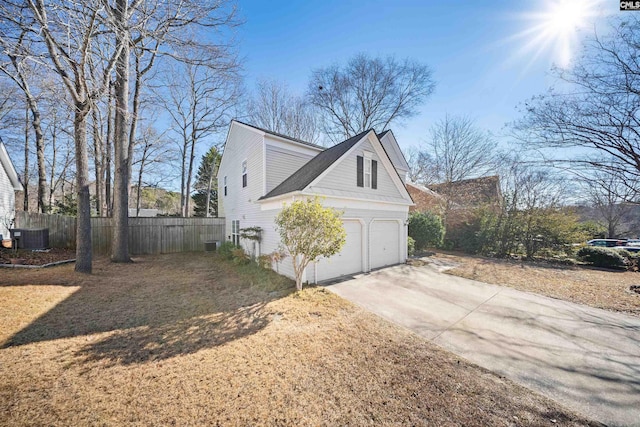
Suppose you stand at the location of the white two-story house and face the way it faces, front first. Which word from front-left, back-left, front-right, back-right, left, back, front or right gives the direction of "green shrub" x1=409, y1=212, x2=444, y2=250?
left

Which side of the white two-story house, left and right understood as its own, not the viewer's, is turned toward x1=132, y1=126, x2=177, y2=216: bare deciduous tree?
back

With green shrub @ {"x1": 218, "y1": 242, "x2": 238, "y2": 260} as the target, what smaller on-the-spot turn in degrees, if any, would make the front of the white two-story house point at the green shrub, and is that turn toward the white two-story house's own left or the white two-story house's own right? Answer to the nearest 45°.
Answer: approximately 180°

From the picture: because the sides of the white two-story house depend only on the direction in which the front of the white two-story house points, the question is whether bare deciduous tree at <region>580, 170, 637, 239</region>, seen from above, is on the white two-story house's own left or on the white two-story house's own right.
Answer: on the white two-story house's own left

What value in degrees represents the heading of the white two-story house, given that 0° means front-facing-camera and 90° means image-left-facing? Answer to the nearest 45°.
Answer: approximately 315°

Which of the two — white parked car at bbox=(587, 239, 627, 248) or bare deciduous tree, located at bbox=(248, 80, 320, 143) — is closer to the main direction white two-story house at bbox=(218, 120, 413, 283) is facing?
the white parked car

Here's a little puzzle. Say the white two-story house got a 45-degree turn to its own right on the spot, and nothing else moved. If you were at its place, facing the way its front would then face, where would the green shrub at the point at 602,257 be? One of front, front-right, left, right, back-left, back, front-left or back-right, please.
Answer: left

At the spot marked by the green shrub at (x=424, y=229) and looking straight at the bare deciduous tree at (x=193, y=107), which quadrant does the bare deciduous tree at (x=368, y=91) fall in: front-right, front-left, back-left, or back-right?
front-right

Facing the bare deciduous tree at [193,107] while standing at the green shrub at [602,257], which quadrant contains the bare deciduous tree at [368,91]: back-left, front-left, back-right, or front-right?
front-right

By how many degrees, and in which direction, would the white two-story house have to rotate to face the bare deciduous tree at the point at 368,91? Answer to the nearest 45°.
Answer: approximately 135° to its left

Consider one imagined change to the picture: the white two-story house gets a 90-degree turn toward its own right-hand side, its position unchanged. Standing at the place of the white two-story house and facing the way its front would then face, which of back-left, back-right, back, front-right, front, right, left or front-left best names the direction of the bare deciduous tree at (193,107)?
right

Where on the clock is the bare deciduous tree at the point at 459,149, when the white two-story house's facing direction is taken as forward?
The bare deciduous tree is roughly at 9 o'clock from the white two-story house.

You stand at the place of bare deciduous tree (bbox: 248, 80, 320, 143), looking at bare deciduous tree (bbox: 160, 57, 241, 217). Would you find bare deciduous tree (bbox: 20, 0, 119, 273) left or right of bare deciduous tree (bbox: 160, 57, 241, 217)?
left
